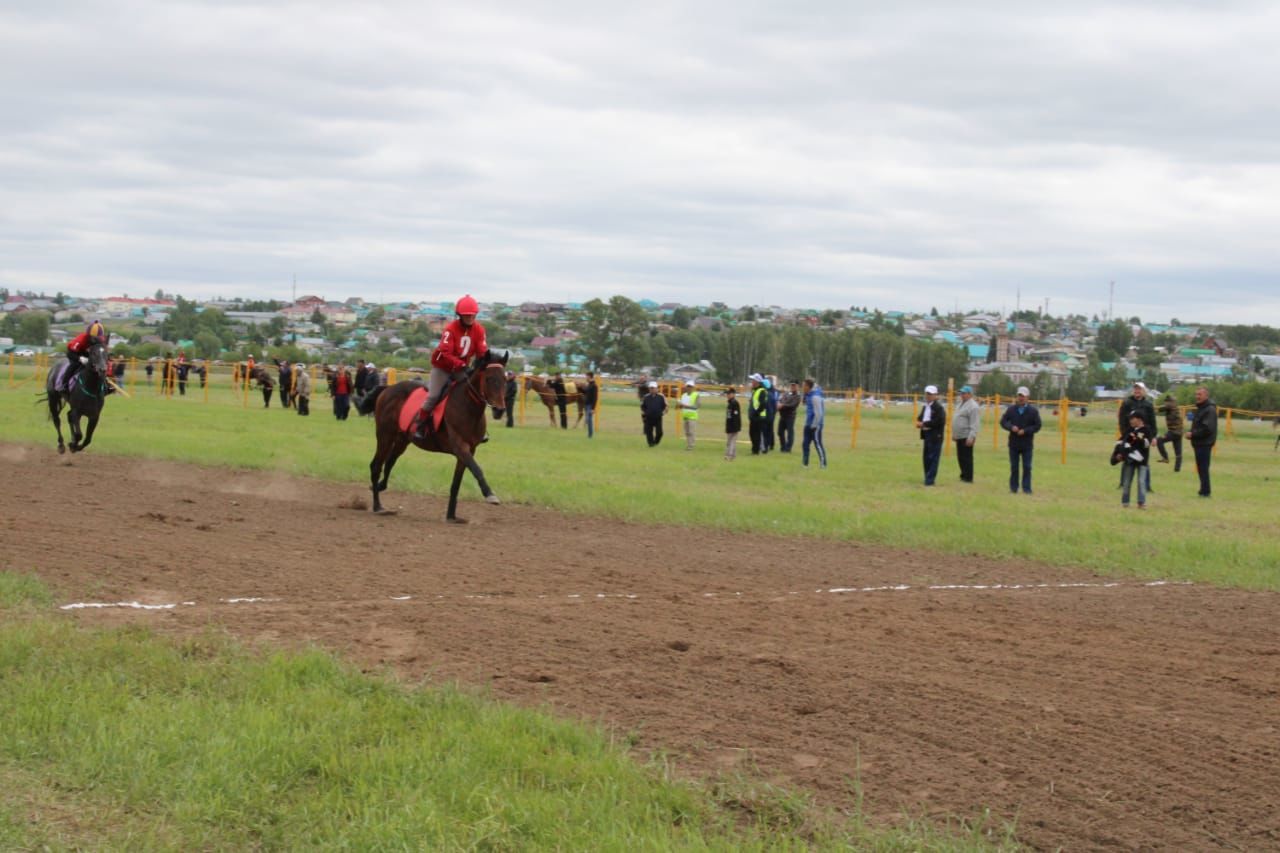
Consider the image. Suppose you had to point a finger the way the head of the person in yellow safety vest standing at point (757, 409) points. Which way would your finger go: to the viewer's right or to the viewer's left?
to the viewer's left

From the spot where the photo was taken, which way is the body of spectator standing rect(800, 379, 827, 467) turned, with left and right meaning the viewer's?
facing to the left of the viewer

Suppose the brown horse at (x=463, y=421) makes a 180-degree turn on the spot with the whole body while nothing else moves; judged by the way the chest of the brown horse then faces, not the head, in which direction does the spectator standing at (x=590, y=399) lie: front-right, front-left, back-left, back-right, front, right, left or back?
front-right

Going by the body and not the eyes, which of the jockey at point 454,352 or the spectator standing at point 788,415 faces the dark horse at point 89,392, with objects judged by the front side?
the spectator standing

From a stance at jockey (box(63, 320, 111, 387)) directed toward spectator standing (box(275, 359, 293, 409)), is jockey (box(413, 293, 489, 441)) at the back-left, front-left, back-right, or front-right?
back-right

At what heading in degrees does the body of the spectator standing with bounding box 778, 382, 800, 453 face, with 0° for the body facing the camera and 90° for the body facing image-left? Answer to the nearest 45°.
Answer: approximately 45°

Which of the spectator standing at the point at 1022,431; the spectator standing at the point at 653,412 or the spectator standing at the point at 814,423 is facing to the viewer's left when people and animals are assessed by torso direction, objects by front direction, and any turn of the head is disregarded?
the spectator standing at the point at 814,423

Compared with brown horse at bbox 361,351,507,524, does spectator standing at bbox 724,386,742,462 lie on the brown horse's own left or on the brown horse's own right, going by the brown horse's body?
on the brown horse's own left

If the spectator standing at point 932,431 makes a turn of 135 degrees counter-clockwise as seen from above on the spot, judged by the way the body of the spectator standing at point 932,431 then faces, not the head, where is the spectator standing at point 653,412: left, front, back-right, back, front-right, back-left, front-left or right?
back-left

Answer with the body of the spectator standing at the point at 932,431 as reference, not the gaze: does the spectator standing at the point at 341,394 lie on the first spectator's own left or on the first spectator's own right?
on the first spectator's own right

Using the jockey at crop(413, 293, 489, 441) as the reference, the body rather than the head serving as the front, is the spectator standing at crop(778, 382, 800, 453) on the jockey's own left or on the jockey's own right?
on the jockey's own left
